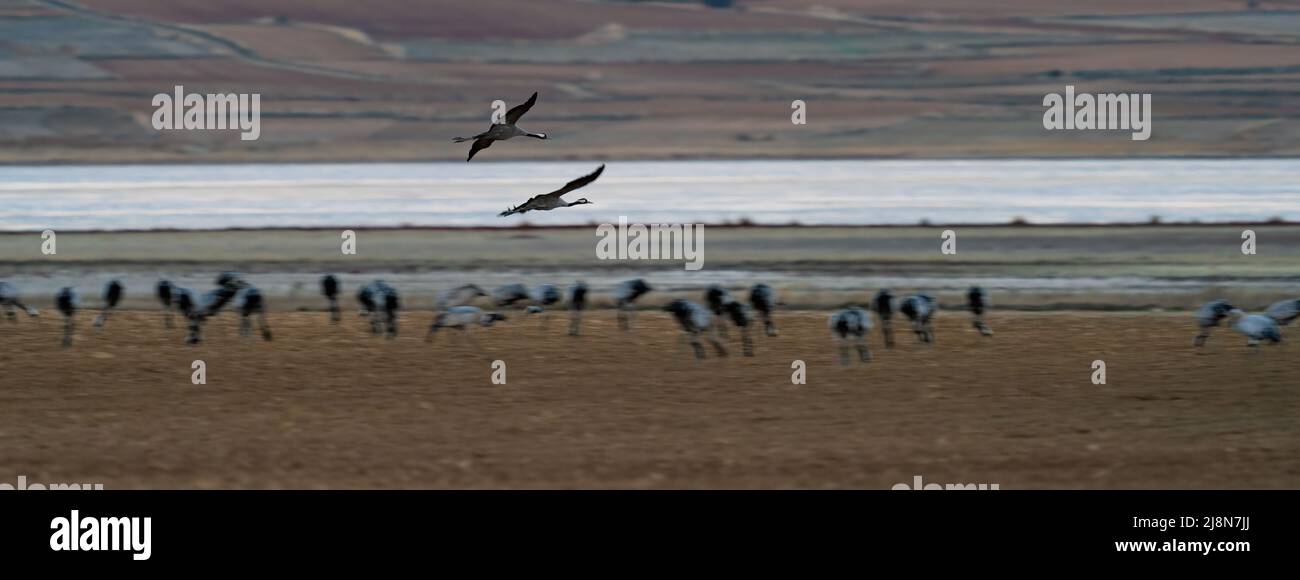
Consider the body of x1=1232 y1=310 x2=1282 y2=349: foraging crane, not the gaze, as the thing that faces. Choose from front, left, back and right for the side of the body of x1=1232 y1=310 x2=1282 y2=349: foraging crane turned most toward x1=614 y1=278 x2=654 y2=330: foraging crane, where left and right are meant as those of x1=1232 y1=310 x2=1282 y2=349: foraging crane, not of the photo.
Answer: front

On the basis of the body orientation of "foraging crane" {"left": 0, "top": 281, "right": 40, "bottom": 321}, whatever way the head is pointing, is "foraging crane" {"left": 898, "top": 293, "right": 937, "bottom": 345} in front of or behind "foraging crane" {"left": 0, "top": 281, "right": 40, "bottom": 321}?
in front

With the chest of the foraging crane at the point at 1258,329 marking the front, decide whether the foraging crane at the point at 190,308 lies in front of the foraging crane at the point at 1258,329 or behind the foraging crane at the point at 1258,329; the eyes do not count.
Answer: in front

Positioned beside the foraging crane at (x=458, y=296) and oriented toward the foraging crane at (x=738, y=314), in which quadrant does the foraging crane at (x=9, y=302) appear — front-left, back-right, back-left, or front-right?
back-right

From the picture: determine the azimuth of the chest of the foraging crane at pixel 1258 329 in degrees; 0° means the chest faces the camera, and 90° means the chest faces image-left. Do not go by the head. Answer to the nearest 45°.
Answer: approximately 90°

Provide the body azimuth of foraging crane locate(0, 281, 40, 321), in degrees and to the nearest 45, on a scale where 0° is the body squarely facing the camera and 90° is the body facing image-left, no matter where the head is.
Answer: approximately 270°
